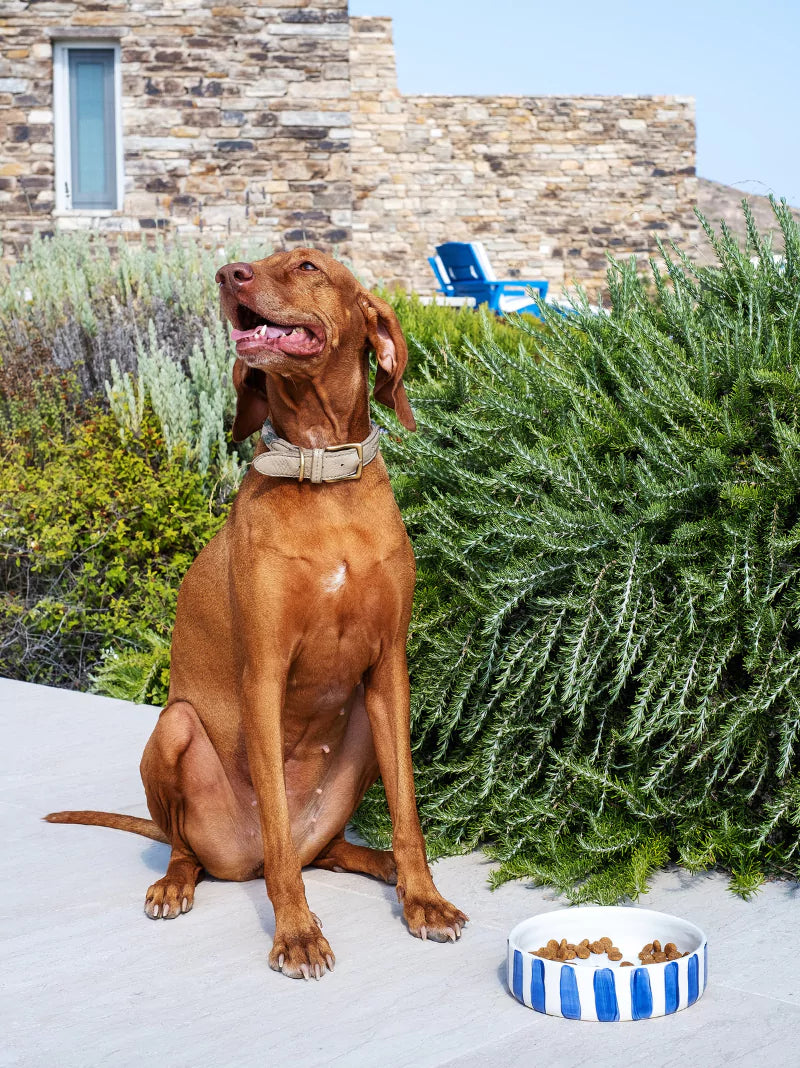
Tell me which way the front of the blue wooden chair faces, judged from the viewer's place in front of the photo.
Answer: facing the viewer and to the right of the viewer

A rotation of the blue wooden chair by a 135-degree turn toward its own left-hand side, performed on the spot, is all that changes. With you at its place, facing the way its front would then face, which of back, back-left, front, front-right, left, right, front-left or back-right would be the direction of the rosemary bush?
back

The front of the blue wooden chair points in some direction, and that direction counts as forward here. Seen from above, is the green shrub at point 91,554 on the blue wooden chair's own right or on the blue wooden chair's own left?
on the blue wooden chair's own right
